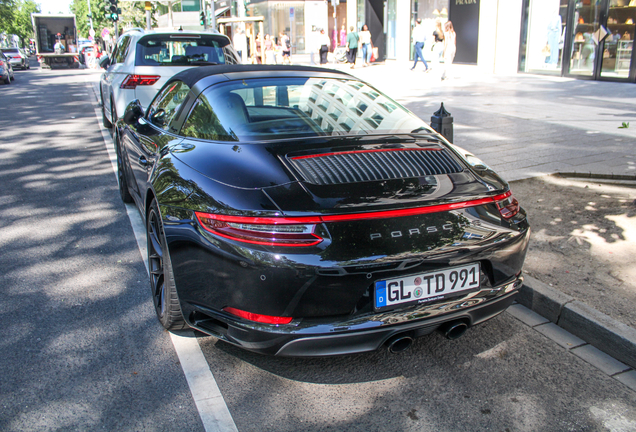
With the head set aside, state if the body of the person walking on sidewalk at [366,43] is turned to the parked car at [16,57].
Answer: no

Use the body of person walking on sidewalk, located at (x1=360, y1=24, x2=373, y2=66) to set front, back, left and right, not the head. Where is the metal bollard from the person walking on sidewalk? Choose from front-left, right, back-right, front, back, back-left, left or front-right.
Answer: front

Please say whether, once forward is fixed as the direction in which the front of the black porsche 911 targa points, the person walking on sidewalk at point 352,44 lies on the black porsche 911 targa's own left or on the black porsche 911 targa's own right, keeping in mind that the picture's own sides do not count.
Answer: on the black porsche 911 targa's own right

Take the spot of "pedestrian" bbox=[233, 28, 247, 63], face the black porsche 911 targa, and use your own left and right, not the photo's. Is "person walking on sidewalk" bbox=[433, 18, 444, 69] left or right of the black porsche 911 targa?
left

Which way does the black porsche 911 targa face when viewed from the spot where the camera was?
facing away from the viewer and to the left of the viewer

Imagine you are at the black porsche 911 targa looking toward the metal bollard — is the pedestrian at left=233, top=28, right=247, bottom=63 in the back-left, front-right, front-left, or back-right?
front-left

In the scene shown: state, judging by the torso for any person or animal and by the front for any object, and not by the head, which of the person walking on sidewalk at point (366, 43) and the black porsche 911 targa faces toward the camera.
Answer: the person walking on sidewalk

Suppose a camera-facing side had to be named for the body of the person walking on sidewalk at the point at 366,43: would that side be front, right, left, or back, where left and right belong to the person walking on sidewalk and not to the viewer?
front

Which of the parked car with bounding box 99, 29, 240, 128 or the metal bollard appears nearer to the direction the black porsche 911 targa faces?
the parked car

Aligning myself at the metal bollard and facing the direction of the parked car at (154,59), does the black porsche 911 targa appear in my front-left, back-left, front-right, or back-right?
back-left

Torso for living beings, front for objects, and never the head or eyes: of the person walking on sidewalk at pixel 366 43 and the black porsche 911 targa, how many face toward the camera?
1

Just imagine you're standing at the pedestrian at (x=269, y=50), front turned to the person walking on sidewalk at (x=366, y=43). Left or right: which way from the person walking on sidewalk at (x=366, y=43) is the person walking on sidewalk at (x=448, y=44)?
right

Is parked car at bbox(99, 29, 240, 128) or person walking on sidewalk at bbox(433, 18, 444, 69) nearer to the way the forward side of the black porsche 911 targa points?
the parked car

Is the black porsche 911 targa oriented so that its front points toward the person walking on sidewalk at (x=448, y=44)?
no

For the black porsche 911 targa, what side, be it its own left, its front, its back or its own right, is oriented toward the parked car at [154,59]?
front

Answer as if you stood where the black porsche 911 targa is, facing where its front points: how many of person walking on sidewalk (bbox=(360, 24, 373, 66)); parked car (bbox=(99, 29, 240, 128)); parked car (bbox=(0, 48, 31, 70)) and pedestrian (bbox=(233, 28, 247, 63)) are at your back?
0
